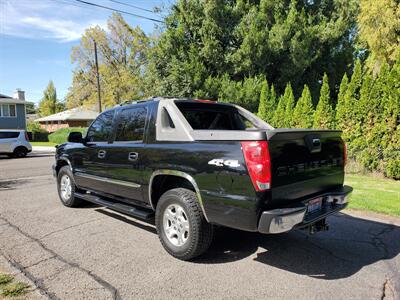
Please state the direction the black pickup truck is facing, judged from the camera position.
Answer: facing away from the viewer and to the left of the viewer

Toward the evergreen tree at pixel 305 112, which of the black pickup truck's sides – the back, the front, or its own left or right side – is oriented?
right

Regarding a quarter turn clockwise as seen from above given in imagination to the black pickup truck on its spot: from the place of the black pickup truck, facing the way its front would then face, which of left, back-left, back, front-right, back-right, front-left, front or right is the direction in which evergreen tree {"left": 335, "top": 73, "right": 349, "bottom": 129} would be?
front

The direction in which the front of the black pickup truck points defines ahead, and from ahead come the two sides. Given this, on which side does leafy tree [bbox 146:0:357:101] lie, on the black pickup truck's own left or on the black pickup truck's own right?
on the black pickup truck's own right

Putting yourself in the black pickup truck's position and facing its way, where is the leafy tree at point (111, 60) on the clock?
The leafy tree is roughly at 1 o'clock from the black pickup truck.

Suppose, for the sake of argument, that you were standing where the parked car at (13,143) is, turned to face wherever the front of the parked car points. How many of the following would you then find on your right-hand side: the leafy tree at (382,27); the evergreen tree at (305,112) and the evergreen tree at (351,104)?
0
